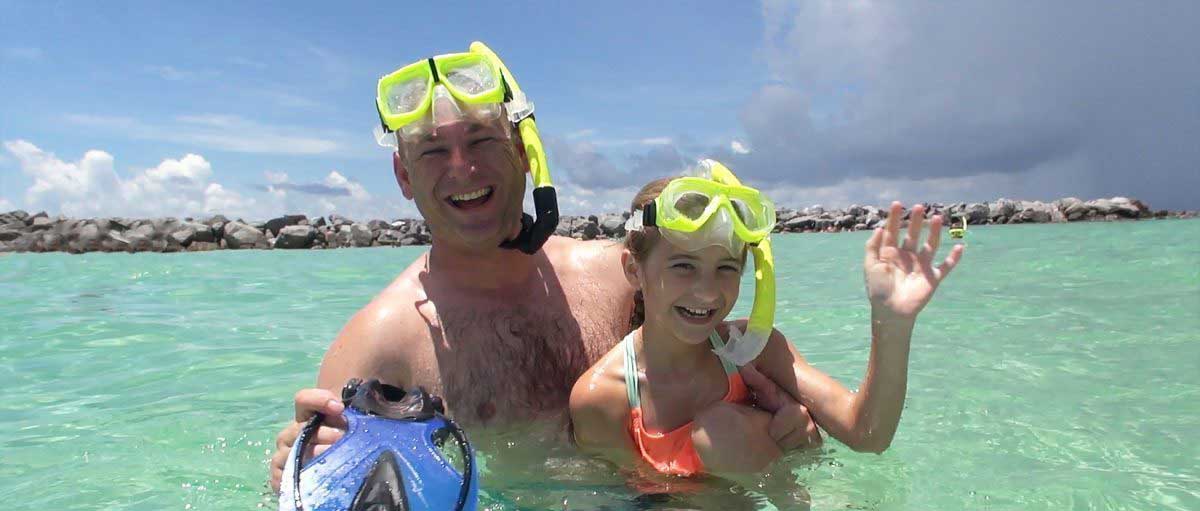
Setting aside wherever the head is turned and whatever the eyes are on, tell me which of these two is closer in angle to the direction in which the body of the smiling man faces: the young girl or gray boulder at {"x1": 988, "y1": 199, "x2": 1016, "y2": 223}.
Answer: the young girl

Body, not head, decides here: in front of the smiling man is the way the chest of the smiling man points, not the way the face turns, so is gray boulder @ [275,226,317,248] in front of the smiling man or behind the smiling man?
behind

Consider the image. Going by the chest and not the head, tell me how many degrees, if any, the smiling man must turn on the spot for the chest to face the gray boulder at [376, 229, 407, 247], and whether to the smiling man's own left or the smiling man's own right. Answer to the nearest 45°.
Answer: approximately 180°

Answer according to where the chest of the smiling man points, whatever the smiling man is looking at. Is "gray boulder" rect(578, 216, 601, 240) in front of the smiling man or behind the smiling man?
behind

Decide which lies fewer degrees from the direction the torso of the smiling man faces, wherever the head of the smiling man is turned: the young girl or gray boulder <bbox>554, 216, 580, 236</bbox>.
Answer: the young girl

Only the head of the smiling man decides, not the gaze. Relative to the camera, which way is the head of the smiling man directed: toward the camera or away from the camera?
toward the camera

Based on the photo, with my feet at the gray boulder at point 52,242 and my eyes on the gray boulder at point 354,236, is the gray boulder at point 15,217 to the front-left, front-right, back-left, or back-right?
back-left

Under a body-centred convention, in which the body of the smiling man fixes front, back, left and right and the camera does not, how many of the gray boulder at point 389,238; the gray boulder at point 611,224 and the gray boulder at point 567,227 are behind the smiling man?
3

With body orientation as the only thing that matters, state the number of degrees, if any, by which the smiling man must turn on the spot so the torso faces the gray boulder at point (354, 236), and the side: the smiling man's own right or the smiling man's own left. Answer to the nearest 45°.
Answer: approximately 180°

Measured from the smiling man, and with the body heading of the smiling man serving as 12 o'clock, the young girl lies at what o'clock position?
The young girl is roughly at 10 o'clock from the smiling man.

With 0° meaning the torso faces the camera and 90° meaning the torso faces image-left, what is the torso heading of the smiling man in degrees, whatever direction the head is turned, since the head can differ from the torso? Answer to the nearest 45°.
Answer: approximately 0°
